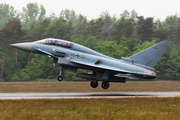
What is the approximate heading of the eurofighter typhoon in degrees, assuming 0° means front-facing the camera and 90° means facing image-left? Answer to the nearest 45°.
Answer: approximately 90°
